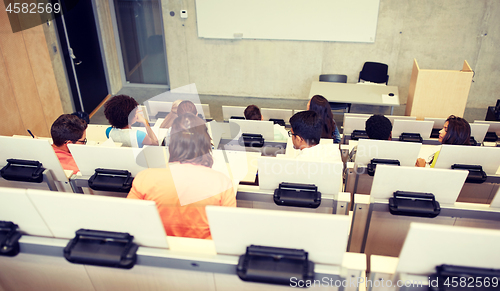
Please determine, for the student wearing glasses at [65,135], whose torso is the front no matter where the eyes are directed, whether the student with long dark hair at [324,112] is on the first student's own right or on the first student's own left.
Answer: on the first student's own right

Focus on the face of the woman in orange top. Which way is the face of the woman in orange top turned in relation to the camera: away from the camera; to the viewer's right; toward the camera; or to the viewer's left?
away from the camera

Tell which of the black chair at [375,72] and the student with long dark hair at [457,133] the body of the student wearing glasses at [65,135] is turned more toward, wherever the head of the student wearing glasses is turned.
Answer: the black chair

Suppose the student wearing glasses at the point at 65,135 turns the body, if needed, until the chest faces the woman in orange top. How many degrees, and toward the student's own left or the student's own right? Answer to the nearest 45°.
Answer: approximately 135° to the student's own right

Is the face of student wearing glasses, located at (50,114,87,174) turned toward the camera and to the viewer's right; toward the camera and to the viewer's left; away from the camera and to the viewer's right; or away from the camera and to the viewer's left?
away from the camera and to the viewer's right

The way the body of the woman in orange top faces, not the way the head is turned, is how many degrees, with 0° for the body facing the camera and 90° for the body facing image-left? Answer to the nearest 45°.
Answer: approximately 180°

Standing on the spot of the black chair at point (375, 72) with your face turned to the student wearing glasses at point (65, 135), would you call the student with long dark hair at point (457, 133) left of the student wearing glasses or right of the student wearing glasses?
left

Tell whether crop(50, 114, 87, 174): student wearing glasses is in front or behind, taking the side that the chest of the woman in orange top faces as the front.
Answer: in front

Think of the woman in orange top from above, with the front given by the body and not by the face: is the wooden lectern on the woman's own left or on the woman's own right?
on the woman's own right

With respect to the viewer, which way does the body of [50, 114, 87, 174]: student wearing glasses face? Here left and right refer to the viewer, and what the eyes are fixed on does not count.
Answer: facing away from the viewer and to the right of the viewer
